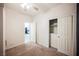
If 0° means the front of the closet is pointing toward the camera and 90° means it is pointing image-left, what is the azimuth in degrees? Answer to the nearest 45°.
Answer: approximately 45°
